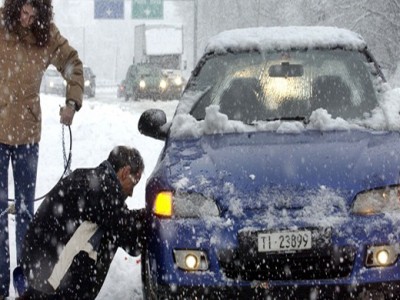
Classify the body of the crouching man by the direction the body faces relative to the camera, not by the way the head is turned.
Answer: to the viewer's right

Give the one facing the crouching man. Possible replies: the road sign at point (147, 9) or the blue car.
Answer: the road sign

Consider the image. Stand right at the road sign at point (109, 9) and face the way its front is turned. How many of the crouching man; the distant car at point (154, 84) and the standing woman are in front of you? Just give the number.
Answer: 3

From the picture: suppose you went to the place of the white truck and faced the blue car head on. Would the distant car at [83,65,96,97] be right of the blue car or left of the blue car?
right

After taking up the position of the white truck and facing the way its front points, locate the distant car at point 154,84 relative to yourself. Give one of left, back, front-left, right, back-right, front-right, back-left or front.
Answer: front

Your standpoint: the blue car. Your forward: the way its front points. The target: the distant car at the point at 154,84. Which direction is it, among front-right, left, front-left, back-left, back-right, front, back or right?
back

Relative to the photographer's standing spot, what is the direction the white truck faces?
facing the viewer

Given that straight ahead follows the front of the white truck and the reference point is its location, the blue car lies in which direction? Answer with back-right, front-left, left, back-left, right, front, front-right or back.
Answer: front

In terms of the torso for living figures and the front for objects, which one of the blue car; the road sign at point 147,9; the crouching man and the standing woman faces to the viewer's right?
the crouching man

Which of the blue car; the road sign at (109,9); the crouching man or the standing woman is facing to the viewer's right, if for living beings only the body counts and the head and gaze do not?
the crouching man

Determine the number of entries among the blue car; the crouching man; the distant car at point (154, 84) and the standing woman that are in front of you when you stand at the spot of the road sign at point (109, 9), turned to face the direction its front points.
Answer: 4

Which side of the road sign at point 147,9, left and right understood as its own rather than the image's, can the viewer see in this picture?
front

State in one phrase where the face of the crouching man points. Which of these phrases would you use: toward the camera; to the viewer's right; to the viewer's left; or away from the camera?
to the viewer's right

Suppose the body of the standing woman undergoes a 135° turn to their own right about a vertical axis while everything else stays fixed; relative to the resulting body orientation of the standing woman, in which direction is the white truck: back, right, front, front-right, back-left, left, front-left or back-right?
front-right

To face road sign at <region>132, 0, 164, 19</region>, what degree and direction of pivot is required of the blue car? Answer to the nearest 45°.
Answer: approximately 180°

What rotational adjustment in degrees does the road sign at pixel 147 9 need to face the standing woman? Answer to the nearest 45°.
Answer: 0° — it already faces them

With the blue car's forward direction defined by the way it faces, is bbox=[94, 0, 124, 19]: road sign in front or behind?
behind

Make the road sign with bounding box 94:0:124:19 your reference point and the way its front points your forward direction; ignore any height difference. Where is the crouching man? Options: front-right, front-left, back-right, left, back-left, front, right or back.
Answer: front

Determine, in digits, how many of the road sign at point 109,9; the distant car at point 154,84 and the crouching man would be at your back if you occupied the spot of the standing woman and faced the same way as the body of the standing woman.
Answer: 2

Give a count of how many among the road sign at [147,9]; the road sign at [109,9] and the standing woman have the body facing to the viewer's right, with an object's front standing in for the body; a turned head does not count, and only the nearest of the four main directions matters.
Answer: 0
